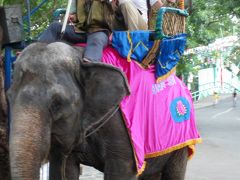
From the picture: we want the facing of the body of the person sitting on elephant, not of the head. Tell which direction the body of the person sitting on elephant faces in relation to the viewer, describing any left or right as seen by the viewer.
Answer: facing the viewer and to the left of the viewer
